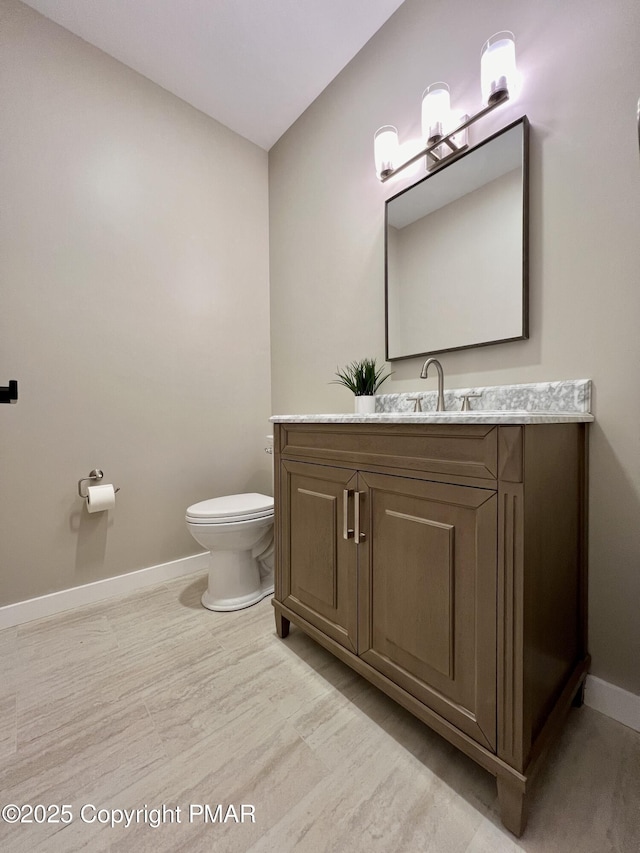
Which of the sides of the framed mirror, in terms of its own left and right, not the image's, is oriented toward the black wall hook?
front

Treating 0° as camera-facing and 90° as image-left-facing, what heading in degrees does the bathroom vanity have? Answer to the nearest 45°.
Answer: approximately 45°

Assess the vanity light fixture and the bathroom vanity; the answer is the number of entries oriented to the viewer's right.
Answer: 0

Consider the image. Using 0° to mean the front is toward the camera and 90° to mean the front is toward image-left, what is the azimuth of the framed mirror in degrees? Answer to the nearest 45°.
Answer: approximately 45°
